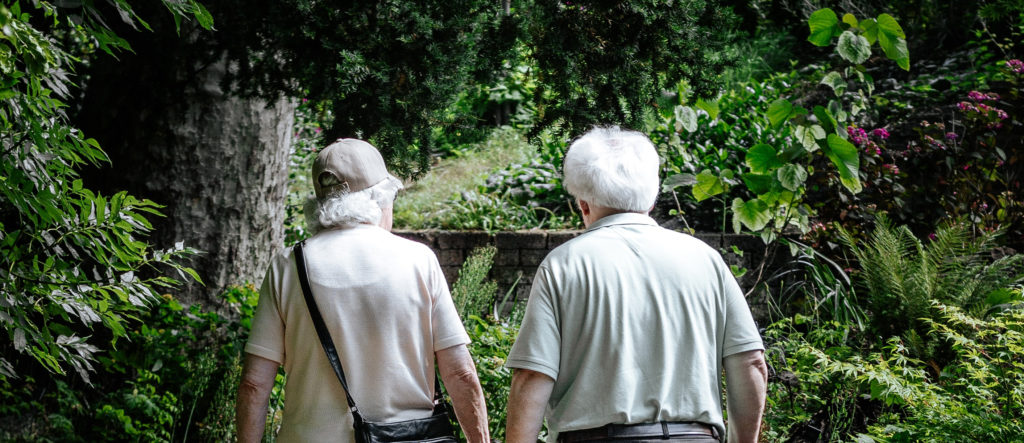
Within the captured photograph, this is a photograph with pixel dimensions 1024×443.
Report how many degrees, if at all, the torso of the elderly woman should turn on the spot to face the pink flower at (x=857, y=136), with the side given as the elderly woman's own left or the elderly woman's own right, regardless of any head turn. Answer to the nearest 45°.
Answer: approximately 45° to the elderly woman's own right

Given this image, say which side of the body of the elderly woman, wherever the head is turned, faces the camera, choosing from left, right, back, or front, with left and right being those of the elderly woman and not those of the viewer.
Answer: back

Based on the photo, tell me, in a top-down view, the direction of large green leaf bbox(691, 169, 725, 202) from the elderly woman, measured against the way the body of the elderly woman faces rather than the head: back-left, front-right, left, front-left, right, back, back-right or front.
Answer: front-right

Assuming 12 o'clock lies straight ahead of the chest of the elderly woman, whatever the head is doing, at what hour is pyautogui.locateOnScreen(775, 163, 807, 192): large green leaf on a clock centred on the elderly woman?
The large green leaf is roughly at 2 o'clock from the elderly woman.

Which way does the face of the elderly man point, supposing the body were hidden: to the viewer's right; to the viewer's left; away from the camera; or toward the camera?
away from the camera

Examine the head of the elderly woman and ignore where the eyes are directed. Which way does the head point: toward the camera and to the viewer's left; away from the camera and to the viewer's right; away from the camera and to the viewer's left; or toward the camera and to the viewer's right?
away from the camera and to the viewer's right

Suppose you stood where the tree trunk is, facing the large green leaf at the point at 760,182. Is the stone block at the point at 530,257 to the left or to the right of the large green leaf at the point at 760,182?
left

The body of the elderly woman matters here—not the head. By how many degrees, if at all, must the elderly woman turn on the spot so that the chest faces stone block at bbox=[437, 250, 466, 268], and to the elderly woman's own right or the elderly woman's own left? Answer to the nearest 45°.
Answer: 0° — they already face it

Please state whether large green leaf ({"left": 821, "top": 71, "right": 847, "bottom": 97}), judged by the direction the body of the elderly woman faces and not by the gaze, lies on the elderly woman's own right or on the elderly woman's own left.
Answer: on the elderly woman's own right

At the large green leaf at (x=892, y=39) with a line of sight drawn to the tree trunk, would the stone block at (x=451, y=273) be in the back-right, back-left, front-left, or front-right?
front-right
